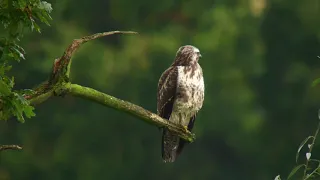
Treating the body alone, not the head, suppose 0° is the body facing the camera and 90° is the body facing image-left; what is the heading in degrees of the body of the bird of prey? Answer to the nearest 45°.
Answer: approximately 315°
